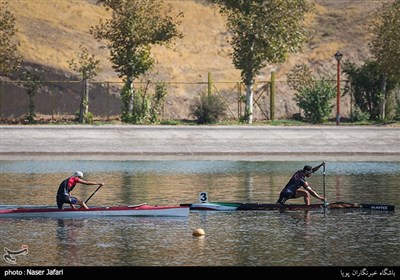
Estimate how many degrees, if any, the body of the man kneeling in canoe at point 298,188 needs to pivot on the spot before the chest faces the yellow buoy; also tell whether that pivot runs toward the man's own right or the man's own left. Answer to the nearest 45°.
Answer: approximately 135° to the man's own right

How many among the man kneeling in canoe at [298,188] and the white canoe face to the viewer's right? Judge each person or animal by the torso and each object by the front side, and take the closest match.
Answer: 2

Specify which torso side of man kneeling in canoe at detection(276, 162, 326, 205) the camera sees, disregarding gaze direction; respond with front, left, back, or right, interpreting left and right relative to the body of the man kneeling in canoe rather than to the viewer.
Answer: right

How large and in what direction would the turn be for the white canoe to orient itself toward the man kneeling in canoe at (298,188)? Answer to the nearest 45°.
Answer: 0° — it already faces them

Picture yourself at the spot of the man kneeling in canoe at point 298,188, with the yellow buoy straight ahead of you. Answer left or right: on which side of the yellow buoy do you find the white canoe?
right

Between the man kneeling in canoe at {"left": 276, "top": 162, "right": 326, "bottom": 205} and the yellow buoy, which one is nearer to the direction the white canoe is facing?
the man kneeling in canoe

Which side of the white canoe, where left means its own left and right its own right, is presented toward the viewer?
right
